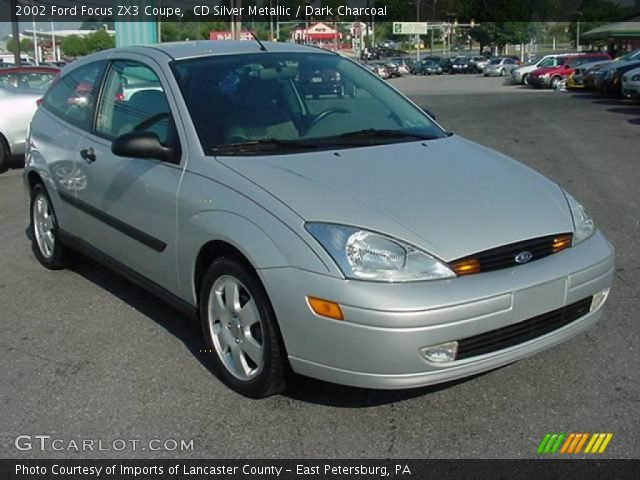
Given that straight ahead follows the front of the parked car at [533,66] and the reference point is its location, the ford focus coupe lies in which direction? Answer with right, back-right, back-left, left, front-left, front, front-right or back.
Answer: front-left

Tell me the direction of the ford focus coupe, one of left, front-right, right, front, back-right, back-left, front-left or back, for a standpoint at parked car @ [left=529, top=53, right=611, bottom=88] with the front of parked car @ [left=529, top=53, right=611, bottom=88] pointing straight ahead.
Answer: front-left

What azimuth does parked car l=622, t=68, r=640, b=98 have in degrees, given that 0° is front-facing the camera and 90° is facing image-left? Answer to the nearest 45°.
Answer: approximately 45°

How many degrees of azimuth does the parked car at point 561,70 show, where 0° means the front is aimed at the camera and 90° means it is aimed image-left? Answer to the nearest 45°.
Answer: approximately 45°

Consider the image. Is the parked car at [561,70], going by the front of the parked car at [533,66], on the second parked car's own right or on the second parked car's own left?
on the second parked car's own left

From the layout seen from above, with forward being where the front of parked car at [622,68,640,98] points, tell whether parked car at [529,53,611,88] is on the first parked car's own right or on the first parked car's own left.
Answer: on the first parked car's own right

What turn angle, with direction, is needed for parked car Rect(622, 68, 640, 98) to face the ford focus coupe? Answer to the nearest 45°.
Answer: approximately 45° to its left

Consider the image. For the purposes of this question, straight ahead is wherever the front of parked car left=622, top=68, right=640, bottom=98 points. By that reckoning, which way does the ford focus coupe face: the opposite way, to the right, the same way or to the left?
to the left
